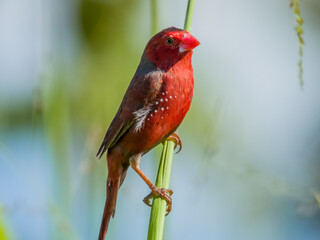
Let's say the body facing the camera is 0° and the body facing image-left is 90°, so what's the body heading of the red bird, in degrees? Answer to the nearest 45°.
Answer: approximately 270°
